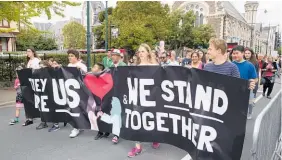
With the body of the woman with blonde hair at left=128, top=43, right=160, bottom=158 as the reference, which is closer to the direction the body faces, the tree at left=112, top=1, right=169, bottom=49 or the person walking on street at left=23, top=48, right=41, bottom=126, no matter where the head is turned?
the person walking on street

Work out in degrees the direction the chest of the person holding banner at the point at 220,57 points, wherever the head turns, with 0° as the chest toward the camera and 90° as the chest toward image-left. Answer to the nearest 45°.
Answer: approximately 45°

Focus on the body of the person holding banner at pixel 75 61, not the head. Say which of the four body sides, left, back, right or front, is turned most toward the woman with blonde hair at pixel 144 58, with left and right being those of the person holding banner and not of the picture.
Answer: left

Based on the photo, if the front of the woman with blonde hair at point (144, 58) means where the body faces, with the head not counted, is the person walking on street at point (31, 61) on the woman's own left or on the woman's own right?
on the woman's own right

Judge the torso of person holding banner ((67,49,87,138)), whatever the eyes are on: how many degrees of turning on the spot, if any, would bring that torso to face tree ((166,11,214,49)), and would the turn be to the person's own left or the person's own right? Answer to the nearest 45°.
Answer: approximately 180°

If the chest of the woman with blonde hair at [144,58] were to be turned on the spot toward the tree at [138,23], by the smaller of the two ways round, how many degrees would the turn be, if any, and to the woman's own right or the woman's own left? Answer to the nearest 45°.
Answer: approximately 135° to the woman's own right

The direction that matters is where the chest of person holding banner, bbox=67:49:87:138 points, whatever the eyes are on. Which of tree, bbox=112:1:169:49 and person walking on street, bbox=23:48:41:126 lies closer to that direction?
the person walking on street

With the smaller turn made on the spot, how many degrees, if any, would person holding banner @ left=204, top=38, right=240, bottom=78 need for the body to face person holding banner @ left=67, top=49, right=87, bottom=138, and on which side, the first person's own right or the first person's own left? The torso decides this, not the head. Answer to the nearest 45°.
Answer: approximately 45° to the first person's own right

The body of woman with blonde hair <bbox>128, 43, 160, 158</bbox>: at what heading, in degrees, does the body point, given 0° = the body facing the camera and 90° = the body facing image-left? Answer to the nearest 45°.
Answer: approximately 45°

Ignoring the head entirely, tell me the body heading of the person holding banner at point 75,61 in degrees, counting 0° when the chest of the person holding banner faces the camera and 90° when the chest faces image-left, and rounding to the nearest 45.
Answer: approximately 45°
